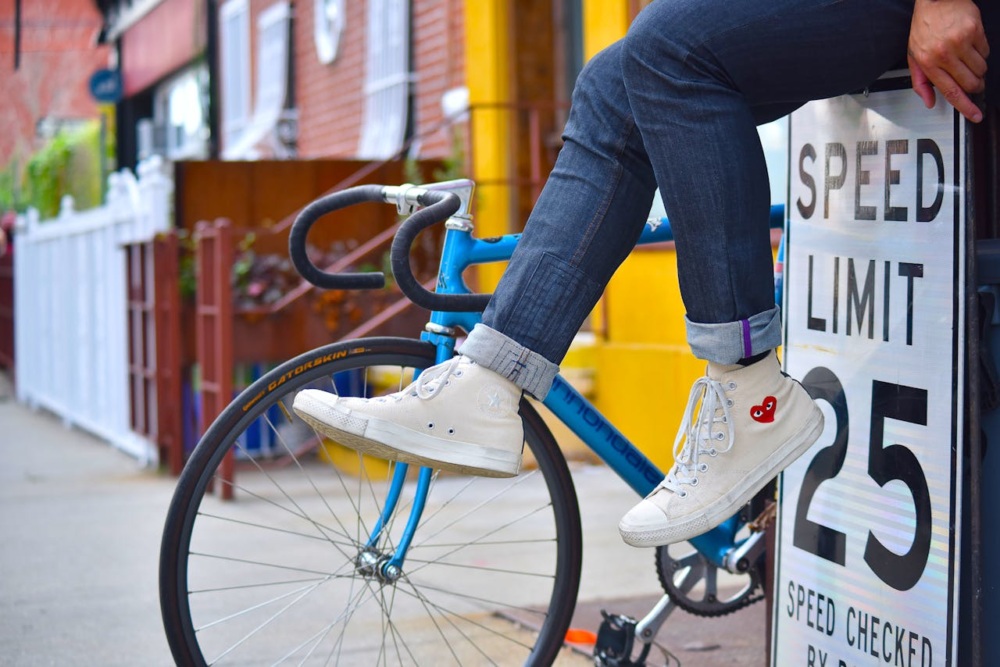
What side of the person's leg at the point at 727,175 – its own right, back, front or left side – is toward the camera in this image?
left

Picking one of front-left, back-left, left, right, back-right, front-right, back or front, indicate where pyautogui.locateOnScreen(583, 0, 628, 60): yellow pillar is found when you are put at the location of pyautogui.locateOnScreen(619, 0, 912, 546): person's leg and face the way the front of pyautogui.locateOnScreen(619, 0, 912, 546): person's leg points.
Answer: right

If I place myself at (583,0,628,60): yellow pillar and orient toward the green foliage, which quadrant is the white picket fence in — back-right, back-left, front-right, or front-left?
front-left

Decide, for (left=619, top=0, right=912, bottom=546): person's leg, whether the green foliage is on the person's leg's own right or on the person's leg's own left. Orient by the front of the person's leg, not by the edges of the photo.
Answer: on the person's leg's own right

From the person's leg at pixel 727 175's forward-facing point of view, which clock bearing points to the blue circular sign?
The blue circular sign is roughly at 2 o'clock from the person's leg.

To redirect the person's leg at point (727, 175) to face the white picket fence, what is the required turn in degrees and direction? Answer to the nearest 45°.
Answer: approximately 45° to its right

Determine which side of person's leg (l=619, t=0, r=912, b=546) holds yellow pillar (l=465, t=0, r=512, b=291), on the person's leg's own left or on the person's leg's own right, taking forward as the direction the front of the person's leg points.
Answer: on the person's leg's own right

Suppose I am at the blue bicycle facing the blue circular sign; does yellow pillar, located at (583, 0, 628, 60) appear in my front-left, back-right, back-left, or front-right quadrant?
front-right
